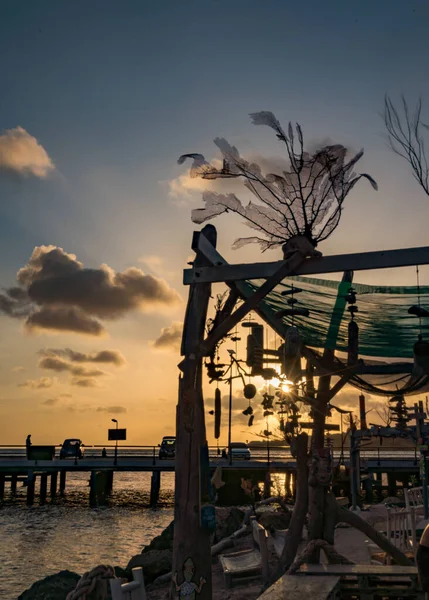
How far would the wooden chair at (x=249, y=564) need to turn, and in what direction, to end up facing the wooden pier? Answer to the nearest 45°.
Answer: approximately 90° to its right

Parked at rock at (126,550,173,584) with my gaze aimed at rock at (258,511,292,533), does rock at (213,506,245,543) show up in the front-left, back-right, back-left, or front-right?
front-left

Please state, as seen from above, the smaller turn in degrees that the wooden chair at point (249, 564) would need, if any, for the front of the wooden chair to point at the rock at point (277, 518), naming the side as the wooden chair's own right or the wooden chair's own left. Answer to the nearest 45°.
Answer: approximately 90° to the wooden chair's own right

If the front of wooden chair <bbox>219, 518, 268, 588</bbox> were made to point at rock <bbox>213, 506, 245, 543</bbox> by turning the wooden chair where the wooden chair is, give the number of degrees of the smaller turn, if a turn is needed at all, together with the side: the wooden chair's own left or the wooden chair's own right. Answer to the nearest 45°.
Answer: approximately 90° to the wooden chair's own right

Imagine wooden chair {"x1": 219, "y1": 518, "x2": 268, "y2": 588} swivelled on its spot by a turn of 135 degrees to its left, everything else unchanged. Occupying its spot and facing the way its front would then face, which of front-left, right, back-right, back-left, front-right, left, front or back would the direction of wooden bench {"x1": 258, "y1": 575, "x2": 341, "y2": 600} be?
front-right

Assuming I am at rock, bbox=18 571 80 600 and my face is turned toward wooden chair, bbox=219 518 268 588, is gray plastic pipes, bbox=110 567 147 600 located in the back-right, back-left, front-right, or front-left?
front-right

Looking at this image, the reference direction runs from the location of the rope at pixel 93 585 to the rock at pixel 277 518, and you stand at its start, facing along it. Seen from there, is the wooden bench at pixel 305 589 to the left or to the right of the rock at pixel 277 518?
right

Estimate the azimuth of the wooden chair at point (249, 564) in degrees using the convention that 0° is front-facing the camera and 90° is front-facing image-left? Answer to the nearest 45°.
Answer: approximately 90°
